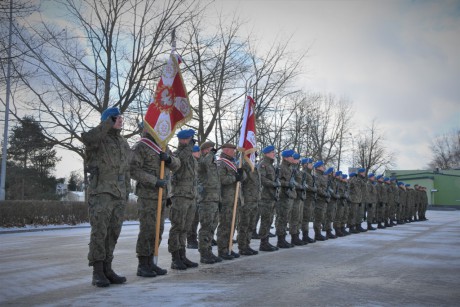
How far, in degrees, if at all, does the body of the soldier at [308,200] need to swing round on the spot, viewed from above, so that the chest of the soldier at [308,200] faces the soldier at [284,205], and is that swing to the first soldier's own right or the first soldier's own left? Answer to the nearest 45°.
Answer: approximately 90° to the first soldier's own right

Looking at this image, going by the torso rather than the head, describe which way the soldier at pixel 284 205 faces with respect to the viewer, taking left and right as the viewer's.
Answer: facing to the right of the viewer

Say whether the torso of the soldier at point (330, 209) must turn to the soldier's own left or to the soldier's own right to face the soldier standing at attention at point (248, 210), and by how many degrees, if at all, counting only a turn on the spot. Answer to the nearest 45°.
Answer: approximately 90° to the soldier's own right

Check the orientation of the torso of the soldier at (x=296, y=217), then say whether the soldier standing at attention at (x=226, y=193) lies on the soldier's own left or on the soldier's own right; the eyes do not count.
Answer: on the soldier's own right

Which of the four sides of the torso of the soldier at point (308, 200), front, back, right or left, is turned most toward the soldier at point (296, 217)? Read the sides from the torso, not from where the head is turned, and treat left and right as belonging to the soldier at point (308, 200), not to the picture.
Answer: right

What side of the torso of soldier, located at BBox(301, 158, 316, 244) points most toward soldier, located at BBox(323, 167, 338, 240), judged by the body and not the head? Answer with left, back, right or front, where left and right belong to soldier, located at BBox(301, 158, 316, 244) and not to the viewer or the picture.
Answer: left

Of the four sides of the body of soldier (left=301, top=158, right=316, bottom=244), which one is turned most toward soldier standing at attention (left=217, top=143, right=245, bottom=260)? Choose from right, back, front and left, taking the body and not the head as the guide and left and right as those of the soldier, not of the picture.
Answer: right
